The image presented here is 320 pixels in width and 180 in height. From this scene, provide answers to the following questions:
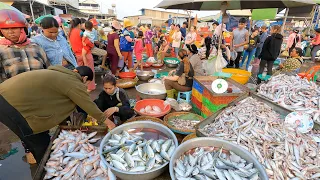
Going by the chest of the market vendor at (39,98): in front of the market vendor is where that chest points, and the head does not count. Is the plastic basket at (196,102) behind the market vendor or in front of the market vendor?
in front

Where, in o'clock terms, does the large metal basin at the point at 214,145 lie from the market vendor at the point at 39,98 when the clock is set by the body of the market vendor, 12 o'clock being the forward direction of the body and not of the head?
The large metal basin is roughly at 1 o'clock from the market vendor.

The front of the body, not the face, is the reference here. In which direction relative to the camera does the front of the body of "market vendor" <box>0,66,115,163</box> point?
to the viewer's right

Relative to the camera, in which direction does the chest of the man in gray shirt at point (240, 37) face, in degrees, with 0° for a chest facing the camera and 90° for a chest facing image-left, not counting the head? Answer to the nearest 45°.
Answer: approximately 45°

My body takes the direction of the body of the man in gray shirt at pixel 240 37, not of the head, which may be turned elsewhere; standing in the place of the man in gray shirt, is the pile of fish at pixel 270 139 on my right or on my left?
on my left

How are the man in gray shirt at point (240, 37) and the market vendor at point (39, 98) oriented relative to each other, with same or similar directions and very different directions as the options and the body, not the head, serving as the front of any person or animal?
very different directions
